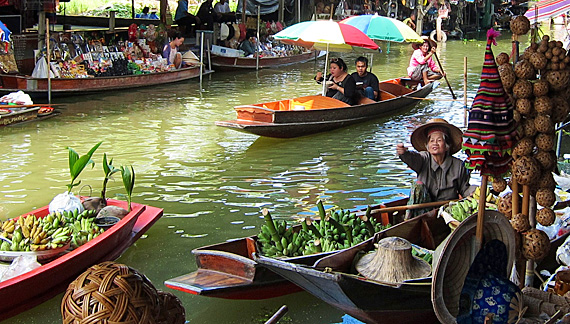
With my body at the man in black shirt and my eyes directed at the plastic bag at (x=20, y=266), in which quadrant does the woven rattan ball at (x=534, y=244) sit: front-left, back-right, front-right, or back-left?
front-left

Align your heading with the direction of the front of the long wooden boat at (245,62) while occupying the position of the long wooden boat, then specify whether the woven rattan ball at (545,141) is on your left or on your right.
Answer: on your right

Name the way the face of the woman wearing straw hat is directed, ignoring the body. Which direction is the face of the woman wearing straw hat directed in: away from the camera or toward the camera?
toward the camera

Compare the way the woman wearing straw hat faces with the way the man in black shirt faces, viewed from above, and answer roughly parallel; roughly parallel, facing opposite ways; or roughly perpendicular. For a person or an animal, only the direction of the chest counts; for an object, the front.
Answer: roughly parallel

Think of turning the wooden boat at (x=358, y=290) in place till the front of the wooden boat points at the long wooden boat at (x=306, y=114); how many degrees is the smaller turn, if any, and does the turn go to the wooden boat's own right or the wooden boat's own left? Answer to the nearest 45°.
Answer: approximately 90° to the wooden boat's own right

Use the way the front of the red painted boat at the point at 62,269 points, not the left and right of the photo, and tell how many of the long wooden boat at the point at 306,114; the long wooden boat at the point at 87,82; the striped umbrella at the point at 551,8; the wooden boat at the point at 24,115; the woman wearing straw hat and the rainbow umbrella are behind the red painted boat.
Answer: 0

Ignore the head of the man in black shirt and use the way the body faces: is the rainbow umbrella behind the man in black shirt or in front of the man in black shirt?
in front

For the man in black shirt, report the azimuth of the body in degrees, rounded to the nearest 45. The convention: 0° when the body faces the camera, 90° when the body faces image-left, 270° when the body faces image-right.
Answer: approximately 45°

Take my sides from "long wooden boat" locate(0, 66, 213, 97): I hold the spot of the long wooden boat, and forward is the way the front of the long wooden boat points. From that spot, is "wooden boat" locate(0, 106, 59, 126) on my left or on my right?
on my right

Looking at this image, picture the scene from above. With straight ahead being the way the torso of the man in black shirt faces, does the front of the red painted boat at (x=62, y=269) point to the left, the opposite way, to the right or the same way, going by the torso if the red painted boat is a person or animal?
the opposite way

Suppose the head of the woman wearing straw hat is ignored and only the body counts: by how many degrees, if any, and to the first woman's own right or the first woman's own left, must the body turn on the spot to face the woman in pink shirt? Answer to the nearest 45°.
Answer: approximately 135° to the first woman's own right

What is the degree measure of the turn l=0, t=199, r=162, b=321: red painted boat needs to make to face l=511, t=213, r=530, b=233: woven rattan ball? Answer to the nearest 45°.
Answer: approximately 90° to its right

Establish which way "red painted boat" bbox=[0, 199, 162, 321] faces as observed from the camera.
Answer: facing away from the viewer and to the right of the viewer

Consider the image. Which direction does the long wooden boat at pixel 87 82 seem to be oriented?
to the viewer's right

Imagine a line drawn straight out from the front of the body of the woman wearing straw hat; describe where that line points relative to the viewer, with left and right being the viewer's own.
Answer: facing the viewer and to the left of the viewer

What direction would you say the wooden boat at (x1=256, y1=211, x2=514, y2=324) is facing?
to the viewer's left
